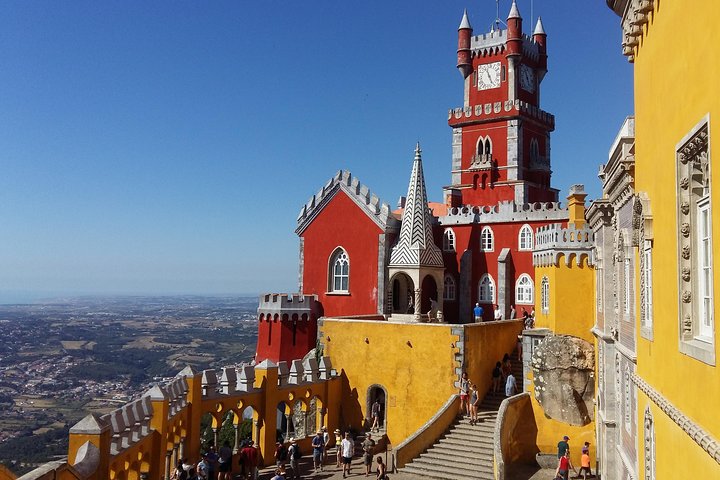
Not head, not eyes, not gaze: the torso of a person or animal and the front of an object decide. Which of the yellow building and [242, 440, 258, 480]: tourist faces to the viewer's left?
the yellow building

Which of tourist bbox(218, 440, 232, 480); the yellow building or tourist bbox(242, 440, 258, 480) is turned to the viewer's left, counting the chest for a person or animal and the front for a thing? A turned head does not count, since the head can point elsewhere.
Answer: the yellow building

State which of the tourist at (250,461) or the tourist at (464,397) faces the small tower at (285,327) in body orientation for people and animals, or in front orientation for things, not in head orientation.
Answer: the tourist at (250,461)

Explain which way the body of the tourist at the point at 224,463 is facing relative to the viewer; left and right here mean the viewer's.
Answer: facing away from the viewer

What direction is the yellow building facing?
to the viewer's left

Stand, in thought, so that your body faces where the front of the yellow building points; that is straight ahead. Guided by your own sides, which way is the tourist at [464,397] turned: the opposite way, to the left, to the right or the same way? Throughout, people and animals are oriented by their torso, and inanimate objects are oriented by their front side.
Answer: to the left

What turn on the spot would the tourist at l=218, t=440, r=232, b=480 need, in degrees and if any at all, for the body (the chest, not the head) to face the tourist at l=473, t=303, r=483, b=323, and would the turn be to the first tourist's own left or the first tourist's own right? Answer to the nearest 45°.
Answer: approximately 45° to the first tourist's own right

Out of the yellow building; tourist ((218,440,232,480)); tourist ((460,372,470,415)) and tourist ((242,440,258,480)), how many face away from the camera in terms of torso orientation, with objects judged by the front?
2

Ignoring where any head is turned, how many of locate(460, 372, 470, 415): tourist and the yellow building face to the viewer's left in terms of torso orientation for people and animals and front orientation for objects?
1
